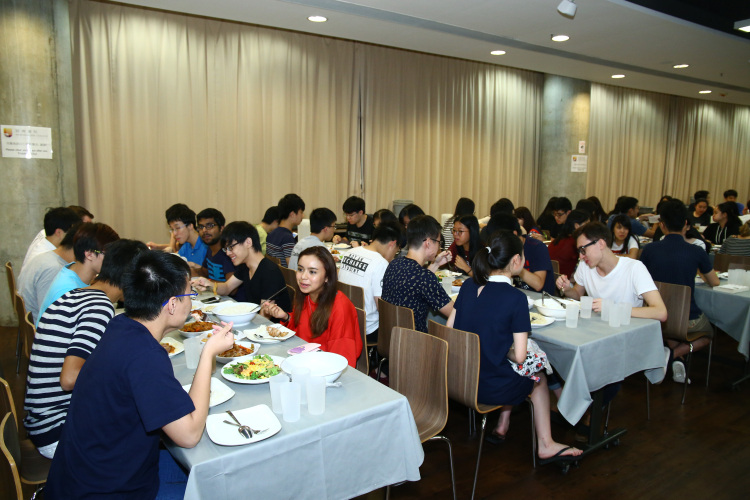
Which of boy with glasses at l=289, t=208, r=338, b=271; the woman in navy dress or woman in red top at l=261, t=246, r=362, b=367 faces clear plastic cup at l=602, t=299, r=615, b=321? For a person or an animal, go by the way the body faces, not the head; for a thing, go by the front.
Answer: the woman in navy dress

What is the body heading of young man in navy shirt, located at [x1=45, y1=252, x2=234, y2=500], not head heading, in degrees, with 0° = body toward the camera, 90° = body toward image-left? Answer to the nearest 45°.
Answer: approximately 225°

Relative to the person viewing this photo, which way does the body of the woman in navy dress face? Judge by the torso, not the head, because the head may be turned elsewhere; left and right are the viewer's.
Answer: facing away from the viewer and to the right of the viewer

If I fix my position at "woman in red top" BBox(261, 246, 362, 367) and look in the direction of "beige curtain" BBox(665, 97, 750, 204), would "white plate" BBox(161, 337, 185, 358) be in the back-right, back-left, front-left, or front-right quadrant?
back-left

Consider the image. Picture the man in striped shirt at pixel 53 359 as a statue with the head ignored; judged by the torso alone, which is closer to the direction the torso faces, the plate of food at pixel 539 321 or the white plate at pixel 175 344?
the white plate

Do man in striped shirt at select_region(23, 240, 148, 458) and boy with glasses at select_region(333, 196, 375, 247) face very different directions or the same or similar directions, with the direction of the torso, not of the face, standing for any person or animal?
very different directions

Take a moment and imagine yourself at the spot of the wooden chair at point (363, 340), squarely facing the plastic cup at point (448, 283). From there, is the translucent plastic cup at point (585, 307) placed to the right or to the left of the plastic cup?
right
